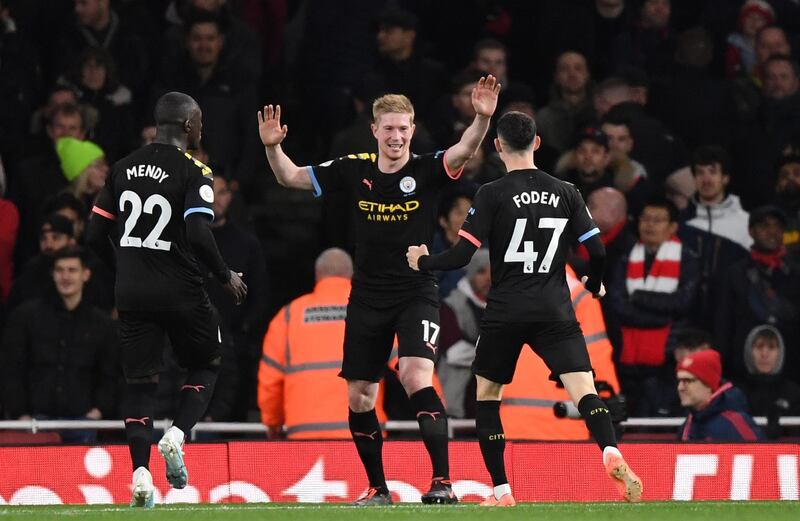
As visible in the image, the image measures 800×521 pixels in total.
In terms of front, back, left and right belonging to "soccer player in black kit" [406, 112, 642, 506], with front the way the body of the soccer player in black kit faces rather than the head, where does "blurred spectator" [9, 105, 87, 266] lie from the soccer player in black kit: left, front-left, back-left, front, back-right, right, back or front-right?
front-left

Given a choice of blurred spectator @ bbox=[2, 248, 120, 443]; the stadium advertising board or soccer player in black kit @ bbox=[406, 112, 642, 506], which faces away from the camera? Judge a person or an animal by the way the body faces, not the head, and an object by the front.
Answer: the soccer player in black kit

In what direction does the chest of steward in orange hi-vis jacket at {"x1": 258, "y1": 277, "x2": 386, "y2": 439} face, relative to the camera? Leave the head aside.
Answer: away from the camera

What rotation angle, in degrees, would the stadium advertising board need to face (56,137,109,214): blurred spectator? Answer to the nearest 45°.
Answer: approximately 135° to its right

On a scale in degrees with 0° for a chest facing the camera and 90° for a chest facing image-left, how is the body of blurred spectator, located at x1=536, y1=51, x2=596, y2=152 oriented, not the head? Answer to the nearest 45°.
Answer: approximately 0°

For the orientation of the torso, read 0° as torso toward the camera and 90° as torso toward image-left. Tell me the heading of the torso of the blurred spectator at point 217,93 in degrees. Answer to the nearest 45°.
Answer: approximately 0°

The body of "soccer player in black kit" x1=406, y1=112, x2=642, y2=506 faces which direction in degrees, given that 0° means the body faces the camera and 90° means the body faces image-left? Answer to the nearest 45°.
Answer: approximately 180°
